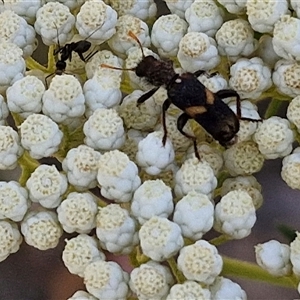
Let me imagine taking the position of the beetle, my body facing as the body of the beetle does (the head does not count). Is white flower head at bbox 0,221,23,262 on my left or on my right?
on my left

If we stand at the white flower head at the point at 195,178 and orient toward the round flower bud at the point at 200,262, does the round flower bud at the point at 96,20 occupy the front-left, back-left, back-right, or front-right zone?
back-right

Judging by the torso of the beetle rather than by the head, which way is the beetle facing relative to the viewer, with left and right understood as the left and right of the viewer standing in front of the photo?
facing away from the viewer and to the left of the viewer
